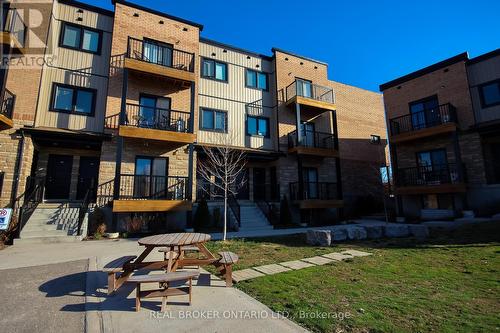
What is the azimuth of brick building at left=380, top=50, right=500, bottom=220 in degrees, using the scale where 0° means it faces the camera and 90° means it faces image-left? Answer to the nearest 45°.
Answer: approximately 45°

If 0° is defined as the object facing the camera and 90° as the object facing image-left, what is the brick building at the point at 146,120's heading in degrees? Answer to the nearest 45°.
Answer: approximately 315°

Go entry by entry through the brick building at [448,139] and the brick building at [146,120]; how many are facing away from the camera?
0

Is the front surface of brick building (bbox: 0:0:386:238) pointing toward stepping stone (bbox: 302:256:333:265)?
yes
